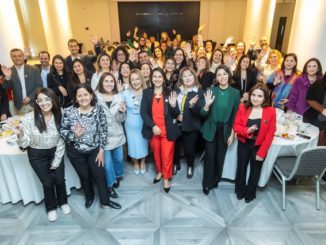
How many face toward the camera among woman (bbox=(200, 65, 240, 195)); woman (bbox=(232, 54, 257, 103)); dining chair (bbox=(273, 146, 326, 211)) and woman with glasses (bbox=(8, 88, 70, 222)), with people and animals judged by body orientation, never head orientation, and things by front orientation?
3

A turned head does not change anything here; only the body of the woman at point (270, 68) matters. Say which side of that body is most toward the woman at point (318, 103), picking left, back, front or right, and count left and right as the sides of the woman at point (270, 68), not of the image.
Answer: left

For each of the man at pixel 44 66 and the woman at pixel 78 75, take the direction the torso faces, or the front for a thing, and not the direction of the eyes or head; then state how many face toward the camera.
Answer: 2

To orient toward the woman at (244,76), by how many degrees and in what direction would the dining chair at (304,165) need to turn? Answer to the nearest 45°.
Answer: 0° — it already faces them

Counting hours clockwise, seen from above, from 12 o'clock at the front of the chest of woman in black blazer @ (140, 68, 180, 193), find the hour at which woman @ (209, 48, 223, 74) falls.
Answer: The woman is roughly at 7 o'clock from the woman in black blazer.

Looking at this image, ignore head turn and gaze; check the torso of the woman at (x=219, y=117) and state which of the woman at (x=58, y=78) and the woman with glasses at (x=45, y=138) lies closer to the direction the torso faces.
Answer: the woman with glasses

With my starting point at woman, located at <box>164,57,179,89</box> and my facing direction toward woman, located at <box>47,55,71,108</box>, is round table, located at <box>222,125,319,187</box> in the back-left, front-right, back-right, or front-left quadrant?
back-left

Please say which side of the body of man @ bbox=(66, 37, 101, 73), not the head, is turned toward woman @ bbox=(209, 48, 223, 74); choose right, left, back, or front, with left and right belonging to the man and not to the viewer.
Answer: left
